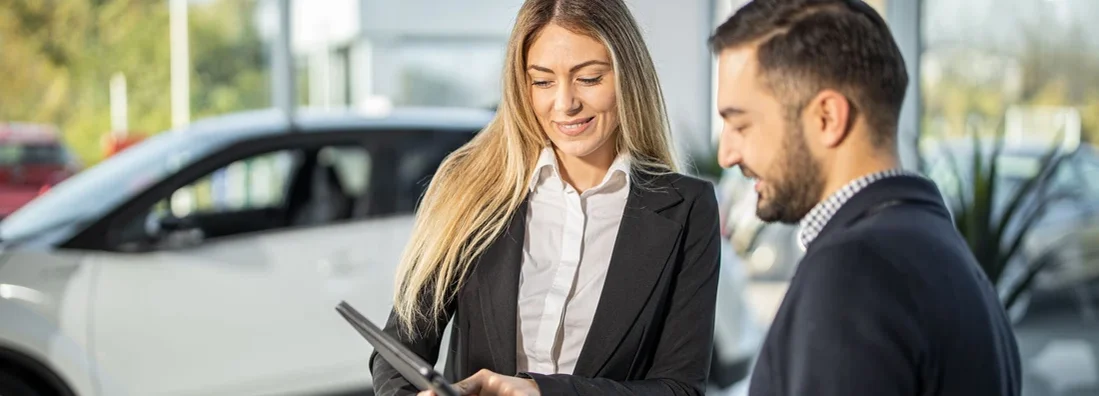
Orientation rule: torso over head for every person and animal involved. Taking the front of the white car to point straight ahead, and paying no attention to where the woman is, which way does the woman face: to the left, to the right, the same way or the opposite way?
to the left

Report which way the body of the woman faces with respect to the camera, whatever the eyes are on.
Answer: toward the camera

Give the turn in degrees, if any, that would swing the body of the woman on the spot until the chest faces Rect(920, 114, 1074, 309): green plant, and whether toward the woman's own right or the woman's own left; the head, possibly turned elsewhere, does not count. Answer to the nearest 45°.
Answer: approximately 135° to the woman's own left

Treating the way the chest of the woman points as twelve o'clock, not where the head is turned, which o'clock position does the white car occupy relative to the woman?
The white car is roughly at 5 o'clock from the woman.

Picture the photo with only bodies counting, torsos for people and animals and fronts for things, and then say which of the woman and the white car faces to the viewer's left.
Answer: the white car

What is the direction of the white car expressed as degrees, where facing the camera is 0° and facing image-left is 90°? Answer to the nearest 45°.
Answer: approximately 90°

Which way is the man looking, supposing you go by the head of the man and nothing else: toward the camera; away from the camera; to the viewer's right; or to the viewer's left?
to the viewer's left

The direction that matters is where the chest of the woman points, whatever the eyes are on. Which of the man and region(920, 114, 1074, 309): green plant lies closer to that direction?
the man

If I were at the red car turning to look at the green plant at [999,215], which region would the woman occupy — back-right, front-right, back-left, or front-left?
front-right

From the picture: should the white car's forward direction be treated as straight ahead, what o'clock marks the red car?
The red car is roughly at 2 o'clock from the white car.

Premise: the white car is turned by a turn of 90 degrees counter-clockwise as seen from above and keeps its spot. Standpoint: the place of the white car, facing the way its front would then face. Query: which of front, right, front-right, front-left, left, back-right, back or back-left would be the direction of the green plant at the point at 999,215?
left

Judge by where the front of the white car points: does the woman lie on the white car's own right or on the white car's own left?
on the white car's own left

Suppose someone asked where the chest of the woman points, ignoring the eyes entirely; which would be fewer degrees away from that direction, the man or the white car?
the man
